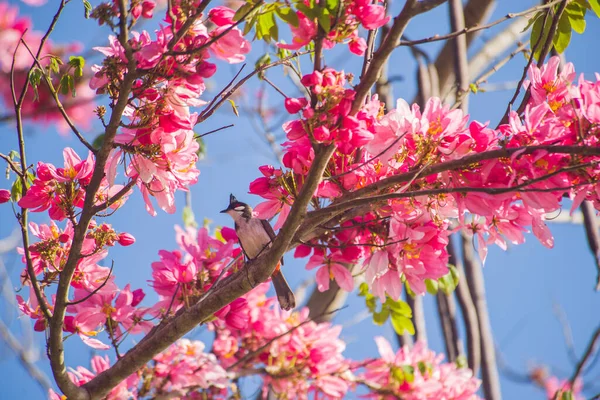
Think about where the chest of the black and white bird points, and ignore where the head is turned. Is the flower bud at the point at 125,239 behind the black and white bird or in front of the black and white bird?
in front

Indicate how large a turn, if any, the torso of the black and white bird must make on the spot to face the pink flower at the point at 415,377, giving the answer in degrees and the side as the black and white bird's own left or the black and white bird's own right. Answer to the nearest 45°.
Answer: approximately 180°

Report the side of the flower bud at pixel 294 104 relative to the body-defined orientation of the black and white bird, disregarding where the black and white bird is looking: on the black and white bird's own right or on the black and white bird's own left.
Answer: on the black and white bird's own left
